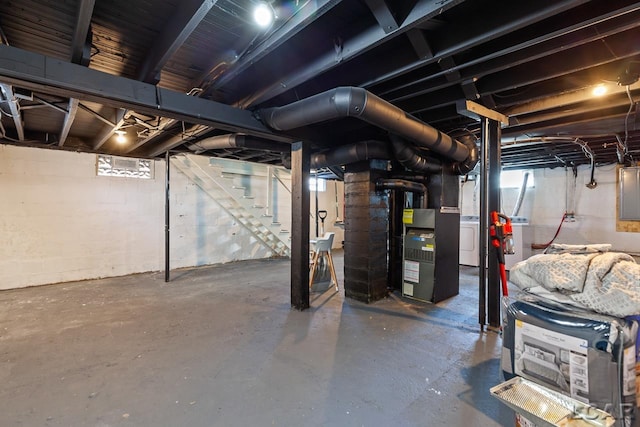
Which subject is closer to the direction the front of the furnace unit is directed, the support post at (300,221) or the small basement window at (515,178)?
the support post

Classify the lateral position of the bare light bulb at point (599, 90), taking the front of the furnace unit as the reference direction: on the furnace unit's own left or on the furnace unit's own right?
on the furnace unit's own left

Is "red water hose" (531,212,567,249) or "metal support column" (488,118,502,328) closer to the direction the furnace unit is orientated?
the metal support column

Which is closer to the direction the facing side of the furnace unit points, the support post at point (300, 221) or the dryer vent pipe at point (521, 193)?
the support post

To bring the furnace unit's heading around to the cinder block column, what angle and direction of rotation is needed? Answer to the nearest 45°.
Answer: approximately 45° to its right

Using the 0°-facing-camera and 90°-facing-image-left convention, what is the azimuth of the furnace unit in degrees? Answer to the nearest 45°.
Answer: approximately 45°

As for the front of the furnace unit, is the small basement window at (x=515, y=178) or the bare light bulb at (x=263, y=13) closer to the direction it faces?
the bare light bulb
